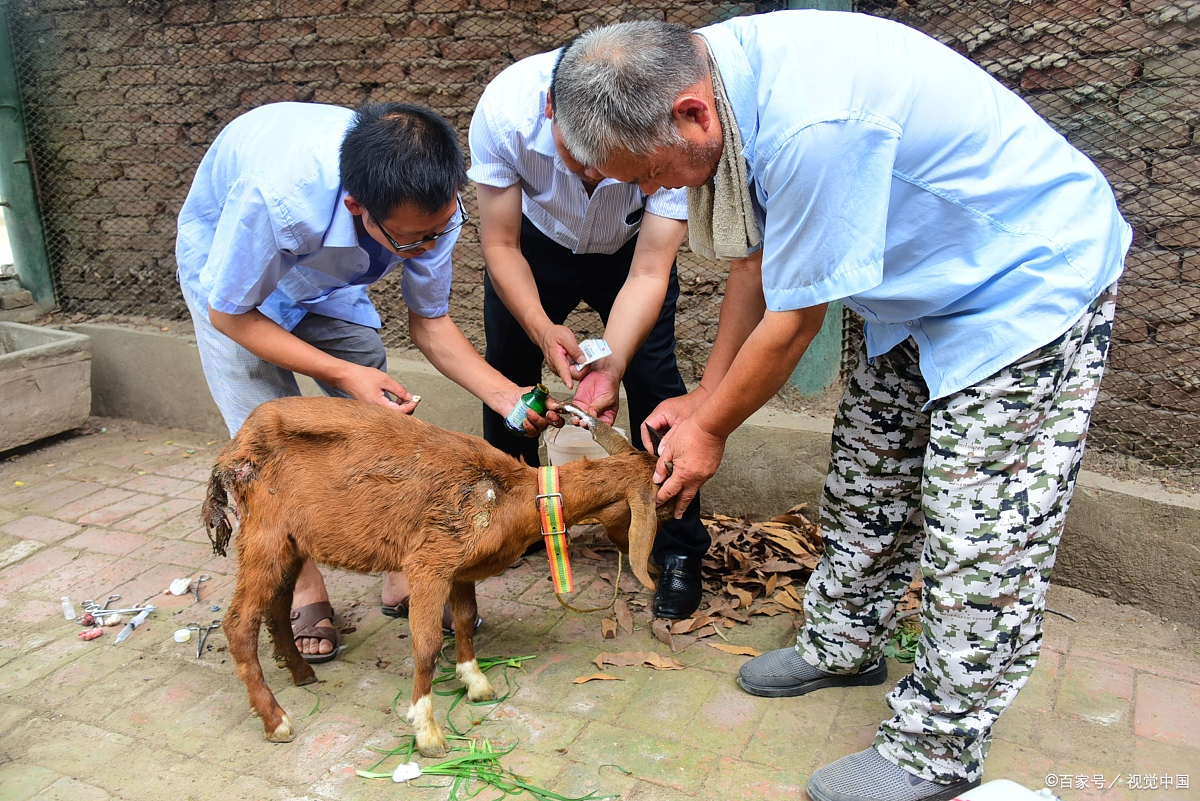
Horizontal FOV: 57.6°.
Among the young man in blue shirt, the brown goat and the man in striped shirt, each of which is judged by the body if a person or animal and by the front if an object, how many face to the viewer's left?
0

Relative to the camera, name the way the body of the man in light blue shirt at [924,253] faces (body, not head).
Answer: to the viewer's left

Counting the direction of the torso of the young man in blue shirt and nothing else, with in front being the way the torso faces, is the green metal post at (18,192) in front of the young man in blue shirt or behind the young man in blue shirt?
behind

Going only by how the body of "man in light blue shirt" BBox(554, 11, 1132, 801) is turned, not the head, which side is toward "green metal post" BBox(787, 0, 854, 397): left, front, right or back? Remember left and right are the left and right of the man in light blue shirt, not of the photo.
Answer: right

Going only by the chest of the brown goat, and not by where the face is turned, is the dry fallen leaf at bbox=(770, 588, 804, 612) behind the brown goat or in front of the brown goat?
in front

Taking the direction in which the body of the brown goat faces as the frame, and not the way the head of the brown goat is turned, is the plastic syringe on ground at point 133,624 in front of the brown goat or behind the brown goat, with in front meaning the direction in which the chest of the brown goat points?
behind

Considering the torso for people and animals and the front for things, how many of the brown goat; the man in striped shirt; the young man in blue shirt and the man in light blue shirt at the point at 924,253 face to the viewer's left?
1

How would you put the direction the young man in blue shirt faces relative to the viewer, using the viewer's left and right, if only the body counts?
facing the viewer and to the right of the viewer

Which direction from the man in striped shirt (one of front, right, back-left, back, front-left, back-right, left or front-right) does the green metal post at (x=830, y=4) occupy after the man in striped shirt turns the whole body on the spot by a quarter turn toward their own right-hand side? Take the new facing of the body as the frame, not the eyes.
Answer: back-right

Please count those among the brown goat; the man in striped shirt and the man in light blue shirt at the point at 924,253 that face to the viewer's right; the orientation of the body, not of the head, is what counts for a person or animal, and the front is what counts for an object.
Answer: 1

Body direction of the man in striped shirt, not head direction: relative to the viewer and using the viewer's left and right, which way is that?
facing the viewer

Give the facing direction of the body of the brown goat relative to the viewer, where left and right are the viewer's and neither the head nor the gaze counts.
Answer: facing to the right of the viewer

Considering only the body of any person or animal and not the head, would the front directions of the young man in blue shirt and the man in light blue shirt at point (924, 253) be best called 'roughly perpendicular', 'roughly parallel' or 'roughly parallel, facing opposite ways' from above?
roughly parallel, facing opposite ways

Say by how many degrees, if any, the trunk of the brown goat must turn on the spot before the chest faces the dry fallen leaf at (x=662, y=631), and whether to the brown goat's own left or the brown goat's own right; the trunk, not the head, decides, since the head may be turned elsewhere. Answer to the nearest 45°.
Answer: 0° — it already faces it
